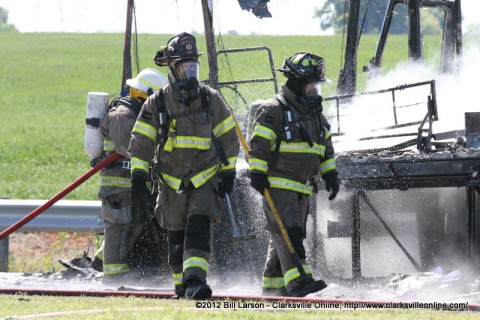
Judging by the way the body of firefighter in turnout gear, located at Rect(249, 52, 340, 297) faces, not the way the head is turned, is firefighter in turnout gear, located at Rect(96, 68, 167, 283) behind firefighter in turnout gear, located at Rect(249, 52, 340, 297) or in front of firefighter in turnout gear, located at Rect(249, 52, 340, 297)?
behind

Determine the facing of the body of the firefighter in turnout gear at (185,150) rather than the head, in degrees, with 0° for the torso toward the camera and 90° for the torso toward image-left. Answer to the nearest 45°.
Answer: approximately 0°

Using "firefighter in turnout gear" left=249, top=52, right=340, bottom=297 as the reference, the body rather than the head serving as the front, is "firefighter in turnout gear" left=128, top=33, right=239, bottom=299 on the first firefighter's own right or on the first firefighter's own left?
on the first firefighter's own right
